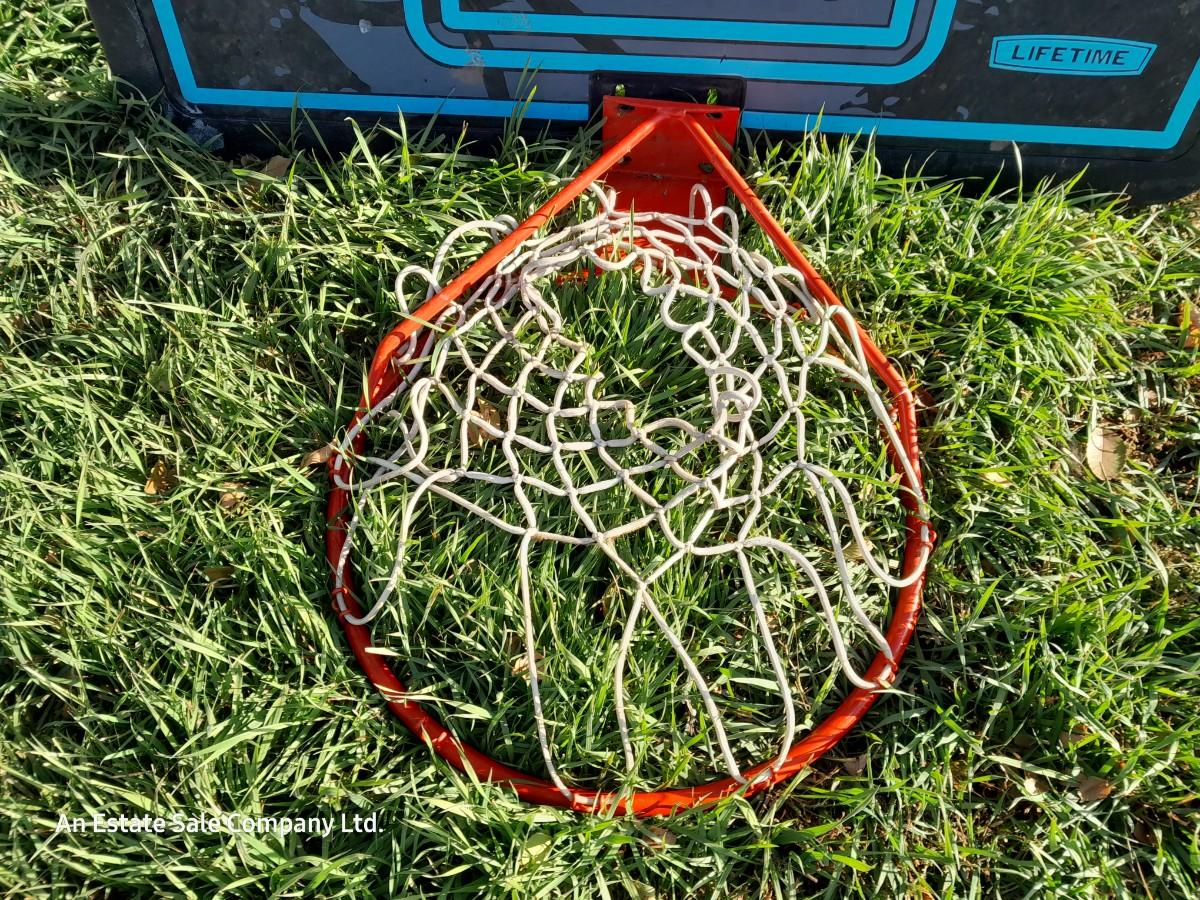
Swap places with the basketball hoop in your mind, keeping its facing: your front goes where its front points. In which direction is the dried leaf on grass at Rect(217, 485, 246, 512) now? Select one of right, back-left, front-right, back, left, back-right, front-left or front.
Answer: right

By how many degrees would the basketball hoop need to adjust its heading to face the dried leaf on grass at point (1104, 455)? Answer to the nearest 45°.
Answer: approximately 90° to its left

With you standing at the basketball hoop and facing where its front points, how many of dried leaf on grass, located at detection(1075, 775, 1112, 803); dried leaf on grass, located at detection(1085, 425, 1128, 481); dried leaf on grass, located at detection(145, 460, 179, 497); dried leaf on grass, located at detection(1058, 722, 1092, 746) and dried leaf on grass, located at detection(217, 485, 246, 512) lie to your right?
2

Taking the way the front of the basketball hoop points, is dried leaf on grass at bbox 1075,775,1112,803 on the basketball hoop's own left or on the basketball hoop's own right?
on the basketball hoop's own left

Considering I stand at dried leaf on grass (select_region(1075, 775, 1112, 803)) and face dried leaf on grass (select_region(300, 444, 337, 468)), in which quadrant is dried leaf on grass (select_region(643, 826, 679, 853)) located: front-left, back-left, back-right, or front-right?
front-left

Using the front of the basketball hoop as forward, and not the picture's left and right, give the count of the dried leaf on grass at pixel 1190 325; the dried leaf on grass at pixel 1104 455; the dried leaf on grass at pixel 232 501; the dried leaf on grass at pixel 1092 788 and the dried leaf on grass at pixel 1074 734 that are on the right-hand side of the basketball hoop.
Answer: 1

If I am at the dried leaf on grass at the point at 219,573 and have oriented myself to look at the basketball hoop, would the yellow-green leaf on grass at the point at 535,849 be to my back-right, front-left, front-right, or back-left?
front-right

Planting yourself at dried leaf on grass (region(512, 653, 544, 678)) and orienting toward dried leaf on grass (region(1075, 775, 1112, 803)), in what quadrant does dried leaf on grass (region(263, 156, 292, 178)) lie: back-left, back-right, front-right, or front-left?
back-left

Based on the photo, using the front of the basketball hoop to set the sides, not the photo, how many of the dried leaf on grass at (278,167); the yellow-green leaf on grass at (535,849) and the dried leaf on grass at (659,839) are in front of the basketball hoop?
2

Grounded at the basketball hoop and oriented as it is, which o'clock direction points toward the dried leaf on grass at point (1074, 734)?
The dried leaf on grass is roughly at 10 o'clock from the basketball hoop.

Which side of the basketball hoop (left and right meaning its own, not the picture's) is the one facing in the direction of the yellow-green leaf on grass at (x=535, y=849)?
front

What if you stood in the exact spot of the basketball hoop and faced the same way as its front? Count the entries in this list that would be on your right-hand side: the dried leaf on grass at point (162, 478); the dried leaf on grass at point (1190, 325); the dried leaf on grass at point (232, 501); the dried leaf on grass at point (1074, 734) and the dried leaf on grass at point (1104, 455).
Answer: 2

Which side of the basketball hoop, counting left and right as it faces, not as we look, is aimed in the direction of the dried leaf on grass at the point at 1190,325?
left

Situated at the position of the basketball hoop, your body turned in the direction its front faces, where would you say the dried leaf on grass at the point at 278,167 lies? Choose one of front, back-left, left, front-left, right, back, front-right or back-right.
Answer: back-right

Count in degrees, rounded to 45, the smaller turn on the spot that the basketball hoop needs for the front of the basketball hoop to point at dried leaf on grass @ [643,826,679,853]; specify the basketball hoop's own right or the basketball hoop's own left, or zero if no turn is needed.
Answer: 0° — it already faces it

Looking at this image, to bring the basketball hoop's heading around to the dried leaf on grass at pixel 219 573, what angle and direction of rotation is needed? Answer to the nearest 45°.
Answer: approximately 90° to its right

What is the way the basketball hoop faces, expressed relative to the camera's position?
facing the viewer
